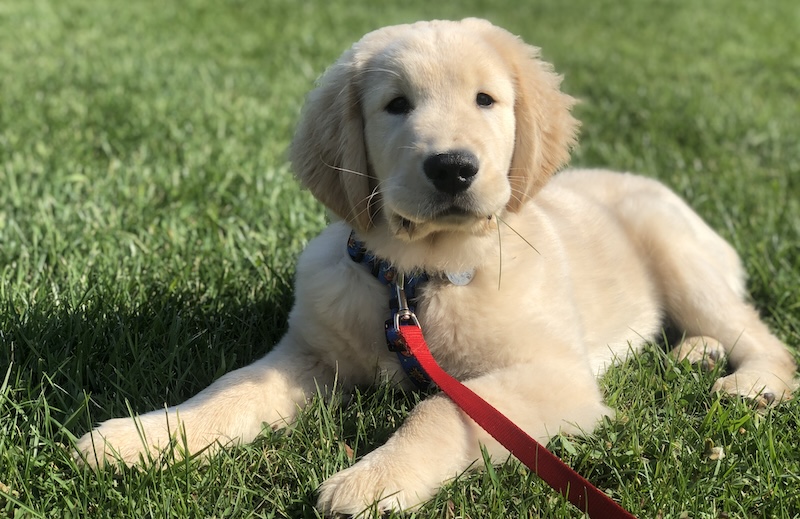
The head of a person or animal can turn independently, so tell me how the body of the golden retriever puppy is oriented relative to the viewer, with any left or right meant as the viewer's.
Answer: facing the viewer and to the left of the viewer
